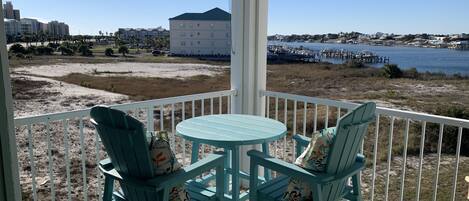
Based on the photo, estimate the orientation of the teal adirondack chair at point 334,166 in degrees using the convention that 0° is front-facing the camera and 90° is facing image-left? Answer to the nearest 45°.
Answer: approximately 135°

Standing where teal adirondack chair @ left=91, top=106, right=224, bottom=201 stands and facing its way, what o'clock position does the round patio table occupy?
The round patio table is roughly at 12 o'clock from the teal adirondack chair.

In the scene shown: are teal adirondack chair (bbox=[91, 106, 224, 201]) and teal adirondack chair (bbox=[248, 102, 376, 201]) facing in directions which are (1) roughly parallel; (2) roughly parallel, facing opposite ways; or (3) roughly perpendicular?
roughly perpendicular

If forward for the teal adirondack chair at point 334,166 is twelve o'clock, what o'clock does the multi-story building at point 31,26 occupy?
The multi-story building is roughly at 11 o'clock from the teal adirondack chair.

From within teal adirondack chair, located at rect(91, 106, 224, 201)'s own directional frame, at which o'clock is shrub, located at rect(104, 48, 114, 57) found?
The shrub is roughly at 10 o'clock from the teal adirondack chair.

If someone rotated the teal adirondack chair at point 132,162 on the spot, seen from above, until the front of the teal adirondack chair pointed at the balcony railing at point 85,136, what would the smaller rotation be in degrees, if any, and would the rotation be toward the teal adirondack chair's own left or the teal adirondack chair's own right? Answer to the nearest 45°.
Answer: approximately 45° to the teal adirondack chair's own left

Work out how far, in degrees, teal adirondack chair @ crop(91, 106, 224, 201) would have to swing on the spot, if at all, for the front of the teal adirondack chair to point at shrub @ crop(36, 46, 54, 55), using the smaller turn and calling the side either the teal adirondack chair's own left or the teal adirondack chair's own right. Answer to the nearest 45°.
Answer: approximately 90° to the teal adirondack chair's own left

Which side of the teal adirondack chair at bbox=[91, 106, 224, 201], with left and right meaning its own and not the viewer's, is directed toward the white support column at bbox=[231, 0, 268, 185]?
front

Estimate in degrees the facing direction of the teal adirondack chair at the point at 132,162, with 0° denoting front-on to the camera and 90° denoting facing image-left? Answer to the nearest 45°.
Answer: approximately 225°

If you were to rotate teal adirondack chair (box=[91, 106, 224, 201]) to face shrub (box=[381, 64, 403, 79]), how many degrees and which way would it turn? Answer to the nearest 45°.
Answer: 0° — it already faces it

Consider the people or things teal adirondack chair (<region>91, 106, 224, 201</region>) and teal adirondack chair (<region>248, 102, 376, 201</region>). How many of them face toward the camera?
0

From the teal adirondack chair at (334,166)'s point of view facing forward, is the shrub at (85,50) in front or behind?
in front

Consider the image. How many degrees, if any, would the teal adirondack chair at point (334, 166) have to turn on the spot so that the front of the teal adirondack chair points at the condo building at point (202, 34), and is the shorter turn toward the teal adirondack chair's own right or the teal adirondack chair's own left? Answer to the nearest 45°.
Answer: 0° — it already faces it
